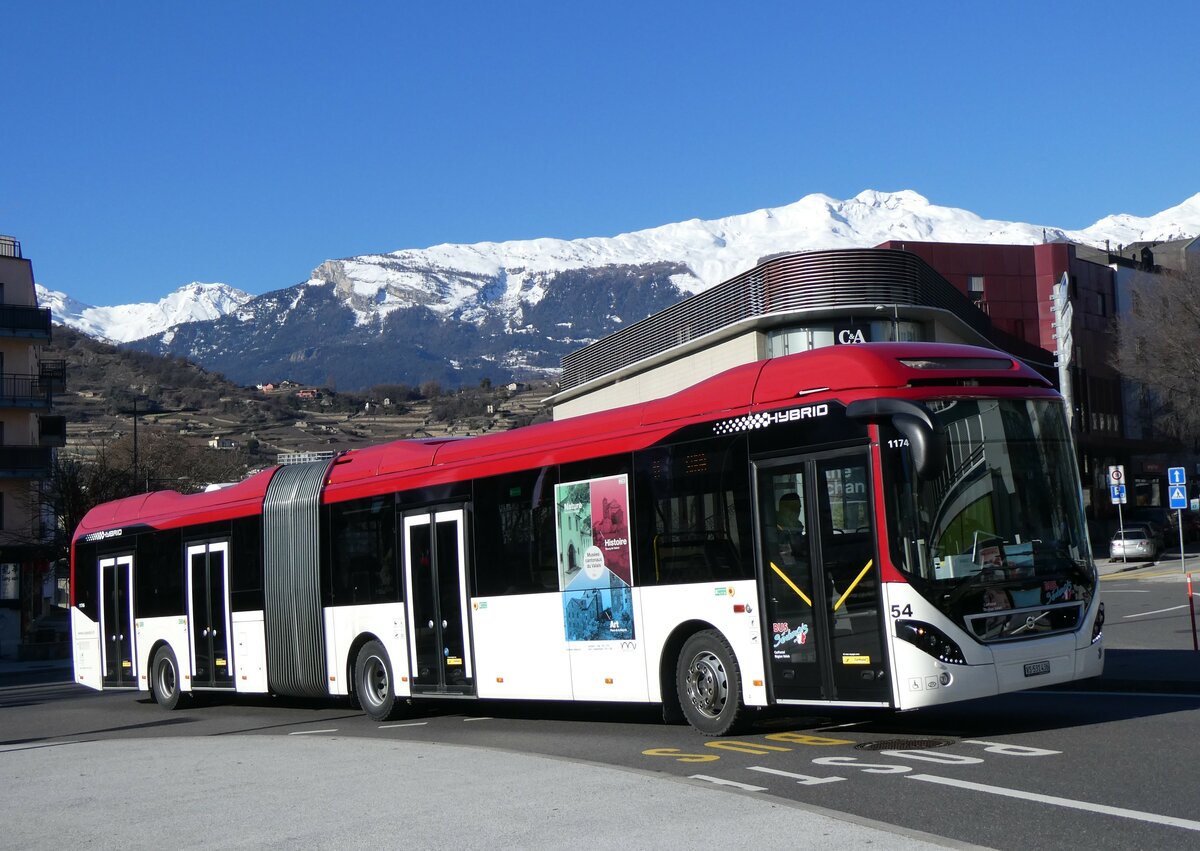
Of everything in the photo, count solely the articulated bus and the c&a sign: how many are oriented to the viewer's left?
0

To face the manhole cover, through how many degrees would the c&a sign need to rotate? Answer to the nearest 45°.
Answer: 0° — it already faces it

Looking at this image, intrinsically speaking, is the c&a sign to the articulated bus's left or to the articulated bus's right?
on its left

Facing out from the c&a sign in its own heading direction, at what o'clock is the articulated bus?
The articulated bus is roughly at 12 o'clock from the c&a sign.

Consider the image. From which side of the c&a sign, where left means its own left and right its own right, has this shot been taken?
front
